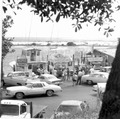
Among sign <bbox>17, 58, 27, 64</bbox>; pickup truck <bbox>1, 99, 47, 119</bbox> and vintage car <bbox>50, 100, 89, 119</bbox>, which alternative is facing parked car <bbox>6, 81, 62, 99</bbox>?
the sign

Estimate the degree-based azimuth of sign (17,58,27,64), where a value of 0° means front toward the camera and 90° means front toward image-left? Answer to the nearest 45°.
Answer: approximately 0°

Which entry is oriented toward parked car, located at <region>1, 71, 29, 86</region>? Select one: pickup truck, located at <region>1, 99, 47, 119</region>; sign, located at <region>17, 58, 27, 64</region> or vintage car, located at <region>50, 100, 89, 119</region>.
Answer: the sign
